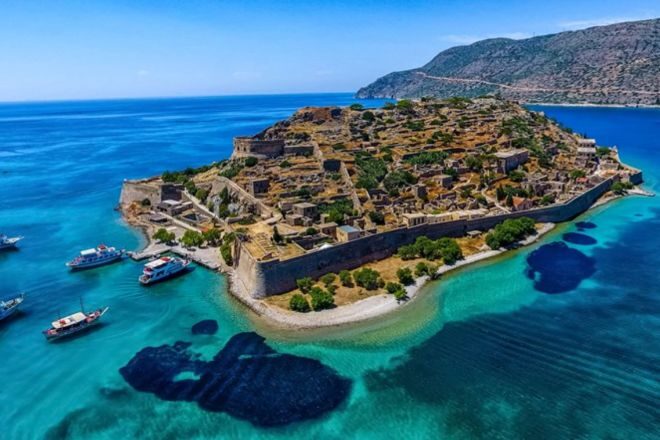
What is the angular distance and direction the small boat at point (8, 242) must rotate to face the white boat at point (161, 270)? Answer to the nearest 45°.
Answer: approximately 45° to its right

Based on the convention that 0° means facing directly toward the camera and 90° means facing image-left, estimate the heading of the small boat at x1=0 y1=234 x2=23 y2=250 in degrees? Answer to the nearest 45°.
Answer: approximately 270°

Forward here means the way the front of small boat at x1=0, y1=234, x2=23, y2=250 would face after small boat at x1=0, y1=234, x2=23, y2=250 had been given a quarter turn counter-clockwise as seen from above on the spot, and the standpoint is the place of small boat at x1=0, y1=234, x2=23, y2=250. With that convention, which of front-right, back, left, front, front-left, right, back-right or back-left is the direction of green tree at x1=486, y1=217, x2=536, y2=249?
back-right

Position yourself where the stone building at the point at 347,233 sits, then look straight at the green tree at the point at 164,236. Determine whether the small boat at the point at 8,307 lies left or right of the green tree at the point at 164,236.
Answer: left

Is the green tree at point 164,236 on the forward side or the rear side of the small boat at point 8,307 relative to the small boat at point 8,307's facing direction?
on the forward side

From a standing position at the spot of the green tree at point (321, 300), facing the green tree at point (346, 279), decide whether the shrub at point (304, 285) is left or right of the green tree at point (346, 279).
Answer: left

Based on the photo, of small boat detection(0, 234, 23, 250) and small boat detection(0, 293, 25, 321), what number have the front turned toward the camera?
0

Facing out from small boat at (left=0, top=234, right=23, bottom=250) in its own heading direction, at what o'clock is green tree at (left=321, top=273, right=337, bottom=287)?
The green tree is roughly at 2 o'clock from the small boat.

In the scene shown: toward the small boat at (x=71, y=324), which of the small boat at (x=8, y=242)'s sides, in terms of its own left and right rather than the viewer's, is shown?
right

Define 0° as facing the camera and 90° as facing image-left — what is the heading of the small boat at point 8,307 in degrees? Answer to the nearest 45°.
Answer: approximately 225°
